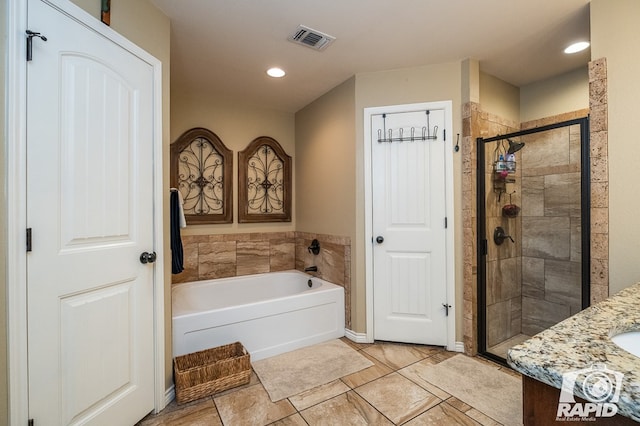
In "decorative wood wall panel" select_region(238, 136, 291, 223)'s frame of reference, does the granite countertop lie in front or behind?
in front

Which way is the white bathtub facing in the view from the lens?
facing the viewer and to the right of the viewer

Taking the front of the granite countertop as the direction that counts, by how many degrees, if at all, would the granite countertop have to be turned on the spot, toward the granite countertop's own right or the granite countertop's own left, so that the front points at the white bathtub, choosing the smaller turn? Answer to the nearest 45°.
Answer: approximately 45° to the granite countertop's own right

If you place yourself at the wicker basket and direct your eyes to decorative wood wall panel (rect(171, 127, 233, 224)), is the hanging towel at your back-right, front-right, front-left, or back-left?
front-left

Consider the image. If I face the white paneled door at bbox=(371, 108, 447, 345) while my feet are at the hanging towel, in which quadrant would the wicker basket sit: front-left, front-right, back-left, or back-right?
front-right

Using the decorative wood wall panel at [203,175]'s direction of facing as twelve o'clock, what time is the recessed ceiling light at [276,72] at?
The recessed ceiling light is roughly at 11 o'clock from the decorative wood wall panel.

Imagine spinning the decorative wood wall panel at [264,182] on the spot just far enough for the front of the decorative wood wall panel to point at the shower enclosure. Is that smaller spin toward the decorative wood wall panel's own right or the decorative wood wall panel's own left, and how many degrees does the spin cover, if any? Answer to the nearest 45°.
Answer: approximately 45° to the decorative wood wall panel's own left

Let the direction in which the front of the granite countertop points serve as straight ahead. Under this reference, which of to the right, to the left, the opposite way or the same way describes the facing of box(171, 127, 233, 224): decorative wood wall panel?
to the left

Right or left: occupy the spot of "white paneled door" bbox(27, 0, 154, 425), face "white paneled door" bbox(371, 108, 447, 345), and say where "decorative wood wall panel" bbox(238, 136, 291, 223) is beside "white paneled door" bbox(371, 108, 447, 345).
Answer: left

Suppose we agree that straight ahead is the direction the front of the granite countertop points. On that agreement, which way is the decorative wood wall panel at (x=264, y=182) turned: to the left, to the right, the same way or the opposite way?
to the left

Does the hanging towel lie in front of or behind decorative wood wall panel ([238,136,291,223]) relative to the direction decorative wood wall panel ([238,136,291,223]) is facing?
in front

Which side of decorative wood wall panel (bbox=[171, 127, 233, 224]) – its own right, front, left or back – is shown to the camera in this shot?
front

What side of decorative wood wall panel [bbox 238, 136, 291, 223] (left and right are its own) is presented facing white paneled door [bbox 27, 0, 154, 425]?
front

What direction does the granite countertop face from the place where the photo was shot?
facing the viewer and to the left of the viewer

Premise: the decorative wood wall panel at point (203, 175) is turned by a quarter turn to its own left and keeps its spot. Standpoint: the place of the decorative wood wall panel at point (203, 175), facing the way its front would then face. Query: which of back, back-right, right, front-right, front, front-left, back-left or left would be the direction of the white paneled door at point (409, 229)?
front-right

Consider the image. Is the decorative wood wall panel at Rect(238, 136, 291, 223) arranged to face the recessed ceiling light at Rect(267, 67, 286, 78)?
yes

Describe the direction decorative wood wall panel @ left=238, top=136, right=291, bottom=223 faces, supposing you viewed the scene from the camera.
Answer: facing the viewer

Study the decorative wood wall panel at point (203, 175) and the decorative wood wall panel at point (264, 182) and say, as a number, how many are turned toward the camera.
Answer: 2
